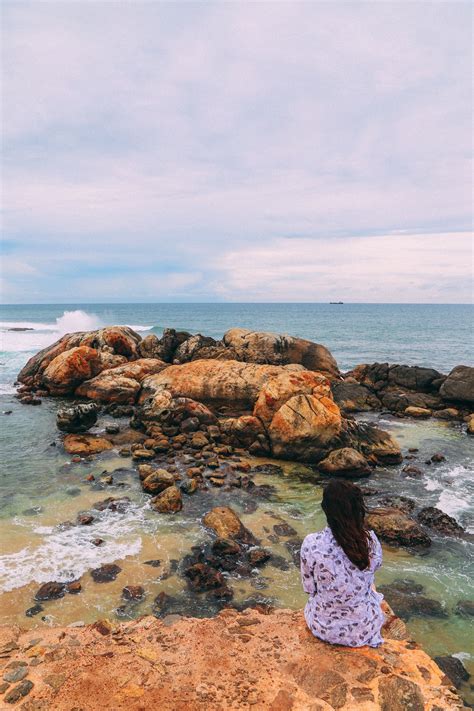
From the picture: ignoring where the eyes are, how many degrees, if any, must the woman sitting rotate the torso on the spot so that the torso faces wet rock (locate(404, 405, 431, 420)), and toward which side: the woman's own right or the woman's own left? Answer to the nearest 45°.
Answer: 0° — they already face it

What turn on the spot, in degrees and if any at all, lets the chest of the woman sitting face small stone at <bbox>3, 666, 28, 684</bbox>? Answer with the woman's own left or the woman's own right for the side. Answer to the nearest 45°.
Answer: approximately 90° to the woman's own left

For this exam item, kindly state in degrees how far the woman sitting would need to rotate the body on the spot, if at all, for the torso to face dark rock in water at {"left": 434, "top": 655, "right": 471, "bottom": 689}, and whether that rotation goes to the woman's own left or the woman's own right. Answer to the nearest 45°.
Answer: approximately 45° to the woman's own right

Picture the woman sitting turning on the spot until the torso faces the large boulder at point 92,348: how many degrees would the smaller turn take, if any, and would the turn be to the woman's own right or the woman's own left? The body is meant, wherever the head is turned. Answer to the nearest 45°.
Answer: approximately 45° to the woman's own left

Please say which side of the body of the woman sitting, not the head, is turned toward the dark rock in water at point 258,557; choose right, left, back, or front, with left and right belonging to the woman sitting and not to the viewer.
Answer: front

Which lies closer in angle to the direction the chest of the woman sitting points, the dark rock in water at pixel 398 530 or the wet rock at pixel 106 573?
the dark rock in water

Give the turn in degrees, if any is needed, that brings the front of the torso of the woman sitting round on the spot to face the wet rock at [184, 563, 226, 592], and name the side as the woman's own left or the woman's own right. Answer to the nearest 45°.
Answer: approximately 45° to the woman's own left

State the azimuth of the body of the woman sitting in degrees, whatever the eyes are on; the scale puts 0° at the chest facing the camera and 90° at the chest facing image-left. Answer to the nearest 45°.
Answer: approximately 180°

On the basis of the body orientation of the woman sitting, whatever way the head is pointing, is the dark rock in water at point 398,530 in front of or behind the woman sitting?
in front

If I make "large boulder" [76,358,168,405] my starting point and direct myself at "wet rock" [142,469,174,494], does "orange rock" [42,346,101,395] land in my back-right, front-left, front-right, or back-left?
back-right

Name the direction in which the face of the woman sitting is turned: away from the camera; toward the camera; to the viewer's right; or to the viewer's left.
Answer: away from the camera
